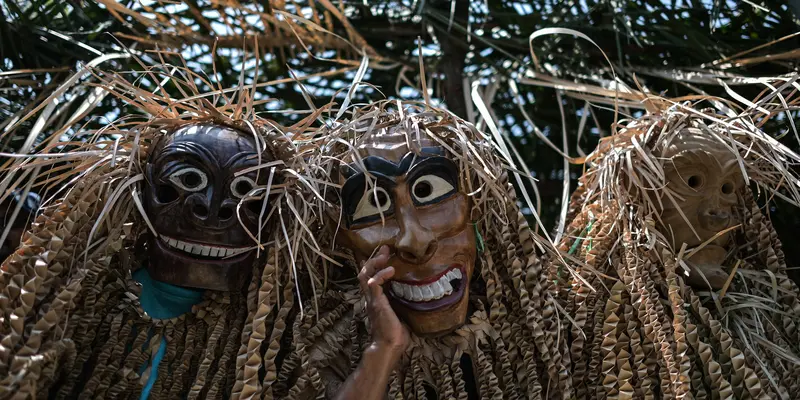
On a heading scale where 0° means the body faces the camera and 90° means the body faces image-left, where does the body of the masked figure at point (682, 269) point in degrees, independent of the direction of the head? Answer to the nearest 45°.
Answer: approximately 315°

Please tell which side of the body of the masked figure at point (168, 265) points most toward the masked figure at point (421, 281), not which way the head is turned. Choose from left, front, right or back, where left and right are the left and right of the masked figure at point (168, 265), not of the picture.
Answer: left

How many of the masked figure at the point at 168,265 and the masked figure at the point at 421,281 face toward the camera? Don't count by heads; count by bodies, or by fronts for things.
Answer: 2

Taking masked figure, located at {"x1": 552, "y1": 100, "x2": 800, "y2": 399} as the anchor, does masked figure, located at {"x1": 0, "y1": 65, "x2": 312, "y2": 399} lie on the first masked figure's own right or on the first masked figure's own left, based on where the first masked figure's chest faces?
on the first masked figure's own right

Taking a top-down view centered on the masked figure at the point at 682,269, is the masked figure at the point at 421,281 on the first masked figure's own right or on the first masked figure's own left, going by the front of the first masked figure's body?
on the first masked figure's own right

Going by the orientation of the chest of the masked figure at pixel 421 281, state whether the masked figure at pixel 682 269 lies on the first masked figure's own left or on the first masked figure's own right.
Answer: on the first masked figure's own left

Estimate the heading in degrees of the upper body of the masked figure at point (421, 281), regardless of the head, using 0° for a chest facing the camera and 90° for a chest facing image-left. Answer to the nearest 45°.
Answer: approximately 0°

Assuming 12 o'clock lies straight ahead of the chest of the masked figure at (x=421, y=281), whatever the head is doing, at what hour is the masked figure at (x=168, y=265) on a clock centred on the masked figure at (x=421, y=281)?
the masked figure at (x=168, y=265) is roughly at 3 o'clock from the masked figure at (x=421, y=281).

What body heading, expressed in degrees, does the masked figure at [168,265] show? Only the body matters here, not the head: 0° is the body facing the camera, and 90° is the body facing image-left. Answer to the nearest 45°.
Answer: approximately 0°
